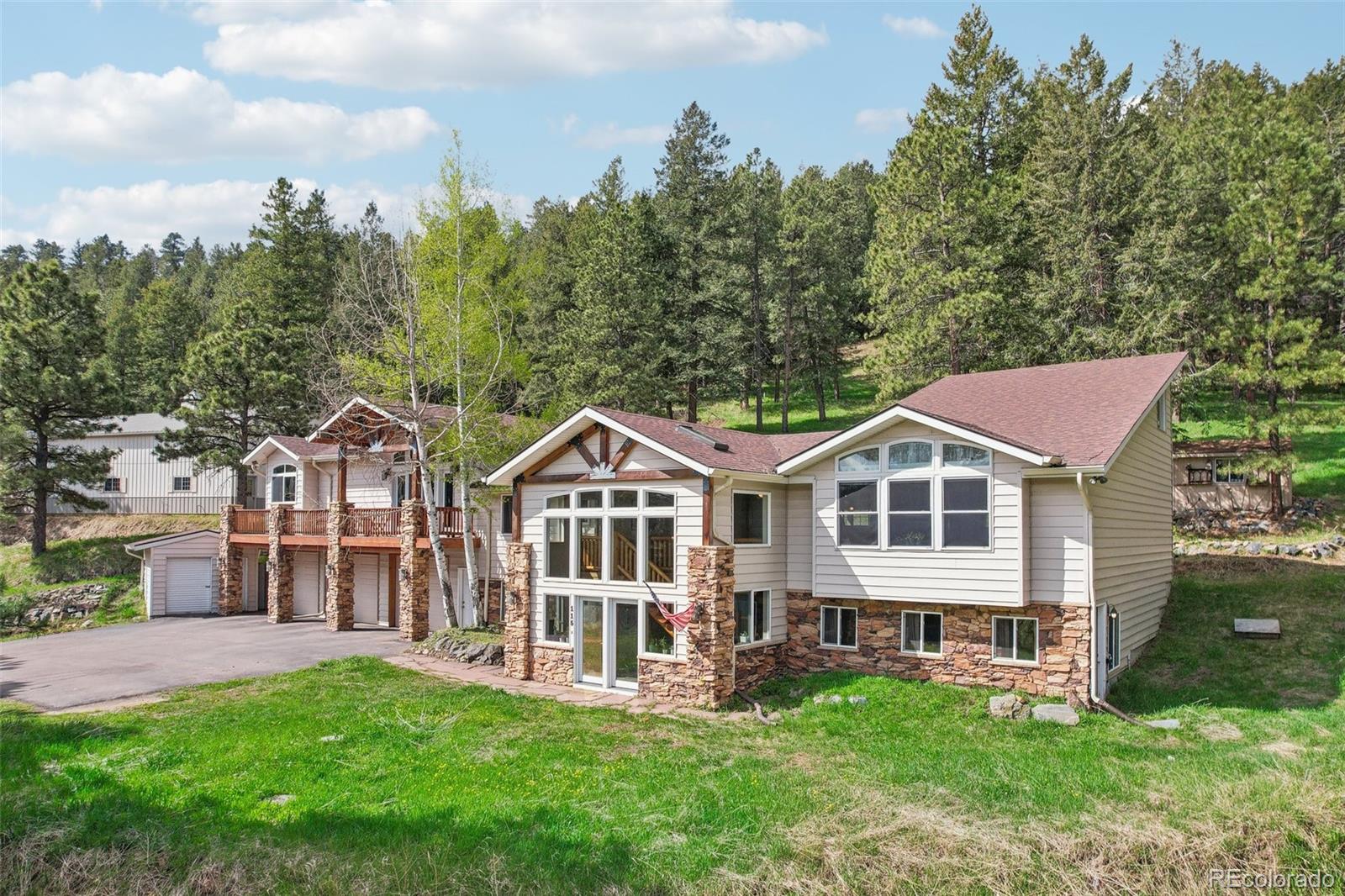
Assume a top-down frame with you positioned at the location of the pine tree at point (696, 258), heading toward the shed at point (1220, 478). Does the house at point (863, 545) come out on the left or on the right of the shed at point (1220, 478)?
right

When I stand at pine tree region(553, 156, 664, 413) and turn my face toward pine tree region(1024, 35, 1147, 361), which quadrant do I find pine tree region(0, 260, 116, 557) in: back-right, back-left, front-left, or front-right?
back-right

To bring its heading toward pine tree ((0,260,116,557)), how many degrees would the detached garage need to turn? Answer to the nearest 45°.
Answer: approximately 135° to its right

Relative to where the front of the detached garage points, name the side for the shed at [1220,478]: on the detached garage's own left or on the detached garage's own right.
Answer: on the detached garage's own left

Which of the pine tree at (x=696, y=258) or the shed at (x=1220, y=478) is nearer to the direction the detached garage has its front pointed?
the shed

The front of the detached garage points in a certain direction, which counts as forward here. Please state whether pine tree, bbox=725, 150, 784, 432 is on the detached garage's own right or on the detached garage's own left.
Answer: on the detached garage's own left

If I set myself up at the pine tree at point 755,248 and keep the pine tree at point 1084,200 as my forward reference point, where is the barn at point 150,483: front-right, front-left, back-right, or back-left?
back-right

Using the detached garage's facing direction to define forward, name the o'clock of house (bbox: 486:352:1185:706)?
The house is roughly at 11 o'clock from the detached garage.

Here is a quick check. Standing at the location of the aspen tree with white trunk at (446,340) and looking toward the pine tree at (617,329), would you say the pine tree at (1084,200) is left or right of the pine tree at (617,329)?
right

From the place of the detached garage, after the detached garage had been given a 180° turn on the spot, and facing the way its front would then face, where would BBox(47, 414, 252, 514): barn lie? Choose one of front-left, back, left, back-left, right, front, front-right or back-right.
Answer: front

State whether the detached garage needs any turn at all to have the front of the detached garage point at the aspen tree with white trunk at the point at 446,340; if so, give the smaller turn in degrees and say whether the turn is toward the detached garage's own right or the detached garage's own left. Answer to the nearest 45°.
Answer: approximately 45° to the detached garage's own left

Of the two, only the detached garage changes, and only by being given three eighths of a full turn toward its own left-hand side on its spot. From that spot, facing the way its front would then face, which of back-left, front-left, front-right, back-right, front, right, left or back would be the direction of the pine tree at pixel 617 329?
front-right

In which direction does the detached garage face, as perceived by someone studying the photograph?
facing the viewer

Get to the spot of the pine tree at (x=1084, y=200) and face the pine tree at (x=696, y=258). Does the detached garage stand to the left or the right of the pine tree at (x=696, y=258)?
left

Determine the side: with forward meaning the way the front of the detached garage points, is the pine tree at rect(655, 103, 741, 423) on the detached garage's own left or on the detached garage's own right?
on the detached garage's own left
